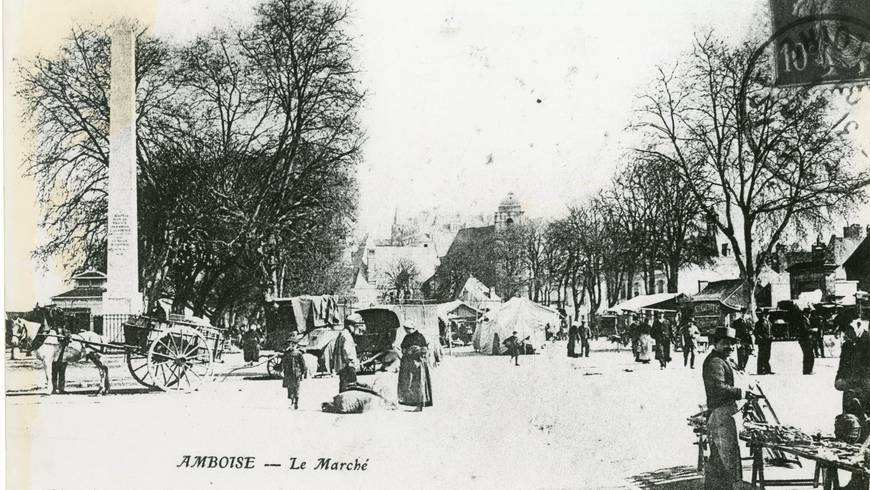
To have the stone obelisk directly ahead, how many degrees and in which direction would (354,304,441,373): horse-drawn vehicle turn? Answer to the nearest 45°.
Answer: approximately 45° to its right

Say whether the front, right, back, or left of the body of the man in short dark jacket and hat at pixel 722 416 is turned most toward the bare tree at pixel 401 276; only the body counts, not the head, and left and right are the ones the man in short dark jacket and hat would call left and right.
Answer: back

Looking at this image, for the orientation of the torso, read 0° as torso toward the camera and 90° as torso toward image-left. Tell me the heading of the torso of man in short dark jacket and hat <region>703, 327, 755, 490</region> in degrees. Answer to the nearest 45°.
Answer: approximately 270°

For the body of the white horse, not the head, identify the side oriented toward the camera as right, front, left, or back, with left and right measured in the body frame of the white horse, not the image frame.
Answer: left
